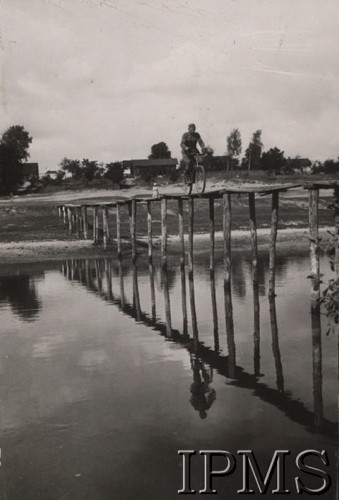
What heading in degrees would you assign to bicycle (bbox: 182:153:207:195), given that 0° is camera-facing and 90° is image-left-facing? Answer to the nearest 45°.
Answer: approximately 315°
